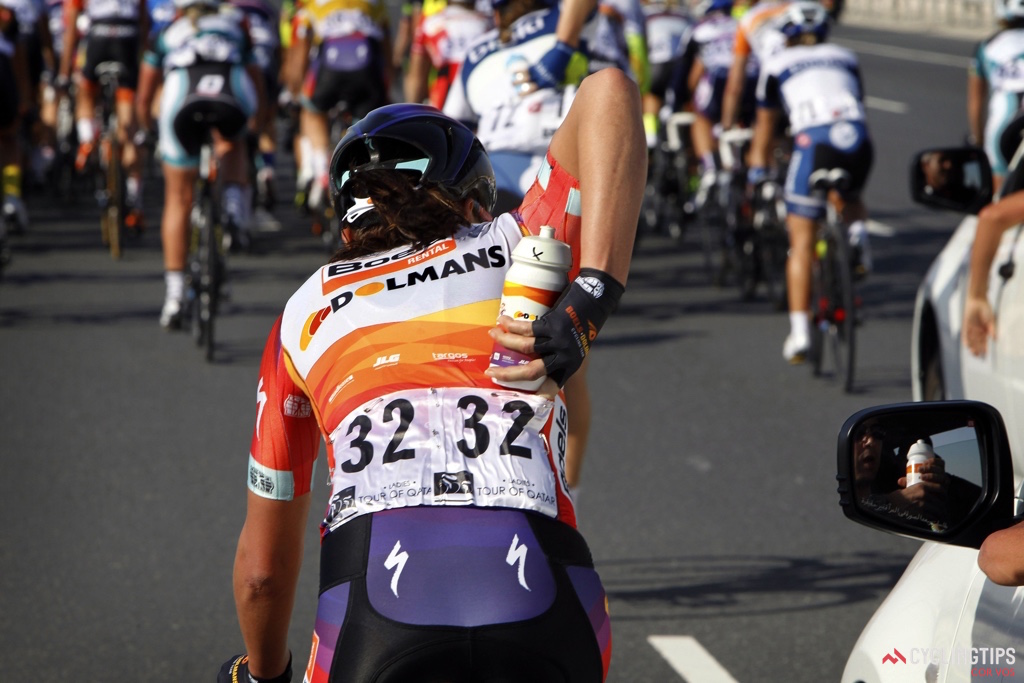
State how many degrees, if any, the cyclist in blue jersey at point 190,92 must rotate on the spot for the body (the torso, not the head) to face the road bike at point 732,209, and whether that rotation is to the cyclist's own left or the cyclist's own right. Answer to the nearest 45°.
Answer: approximately 90° to the cyclist's own right

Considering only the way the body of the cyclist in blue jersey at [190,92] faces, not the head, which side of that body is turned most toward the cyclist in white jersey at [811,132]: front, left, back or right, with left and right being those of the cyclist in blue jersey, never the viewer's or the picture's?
right

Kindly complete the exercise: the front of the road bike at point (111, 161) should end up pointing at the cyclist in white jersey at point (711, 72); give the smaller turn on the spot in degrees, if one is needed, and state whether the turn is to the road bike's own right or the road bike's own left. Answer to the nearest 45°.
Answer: approximately 90° to the road bike's own right

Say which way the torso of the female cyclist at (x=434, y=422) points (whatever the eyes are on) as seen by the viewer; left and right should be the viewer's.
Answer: facing away from the viewer

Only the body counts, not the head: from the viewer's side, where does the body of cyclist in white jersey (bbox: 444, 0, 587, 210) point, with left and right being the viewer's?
facing away from the viewer

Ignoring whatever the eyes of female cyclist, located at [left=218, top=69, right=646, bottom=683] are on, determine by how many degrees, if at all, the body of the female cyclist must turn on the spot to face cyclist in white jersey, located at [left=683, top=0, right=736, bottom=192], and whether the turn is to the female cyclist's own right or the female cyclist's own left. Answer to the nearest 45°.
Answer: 0° — they already face them

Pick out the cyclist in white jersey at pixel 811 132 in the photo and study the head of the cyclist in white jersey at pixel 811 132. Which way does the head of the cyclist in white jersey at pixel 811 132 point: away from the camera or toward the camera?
away from the camera

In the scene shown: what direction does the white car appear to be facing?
away from the camera

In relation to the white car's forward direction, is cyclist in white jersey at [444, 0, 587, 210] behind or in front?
in front

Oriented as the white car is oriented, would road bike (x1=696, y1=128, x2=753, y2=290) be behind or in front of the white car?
in front

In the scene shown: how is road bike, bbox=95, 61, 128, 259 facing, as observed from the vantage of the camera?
facing away from the viewer

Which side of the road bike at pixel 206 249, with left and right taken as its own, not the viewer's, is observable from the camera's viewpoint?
back

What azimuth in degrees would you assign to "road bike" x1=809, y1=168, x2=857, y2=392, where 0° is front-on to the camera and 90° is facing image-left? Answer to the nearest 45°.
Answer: approximately 180°

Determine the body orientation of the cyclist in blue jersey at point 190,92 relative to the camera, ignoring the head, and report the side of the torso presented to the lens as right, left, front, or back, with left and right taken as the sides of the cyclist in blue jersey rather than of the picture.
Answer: back

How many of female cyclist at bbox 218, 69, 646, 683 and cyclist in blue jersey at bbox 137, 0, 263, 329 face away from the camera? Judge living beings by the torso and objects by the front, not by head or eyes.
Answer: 2

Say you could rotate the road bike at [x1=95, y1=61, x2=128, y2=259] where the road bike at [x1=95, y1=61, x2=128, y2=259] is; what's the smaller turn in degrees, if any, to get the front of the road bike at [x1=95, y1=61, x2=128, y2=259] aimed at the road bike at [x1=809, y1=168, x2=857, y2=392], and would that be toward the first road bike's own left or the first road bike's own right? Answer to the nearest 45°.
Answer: approximately 135° to the first road bike's own right
